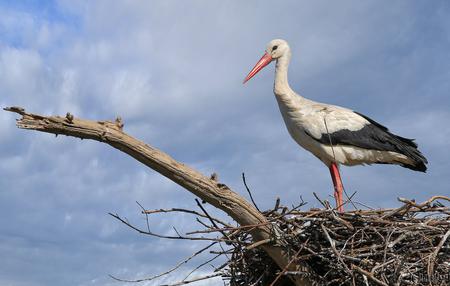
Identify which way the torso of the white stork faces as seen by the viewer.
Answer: to the viewer's left

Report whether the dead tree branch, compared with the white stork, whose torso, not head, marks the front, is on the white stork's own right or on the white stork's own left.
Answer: on the white stork's own left
